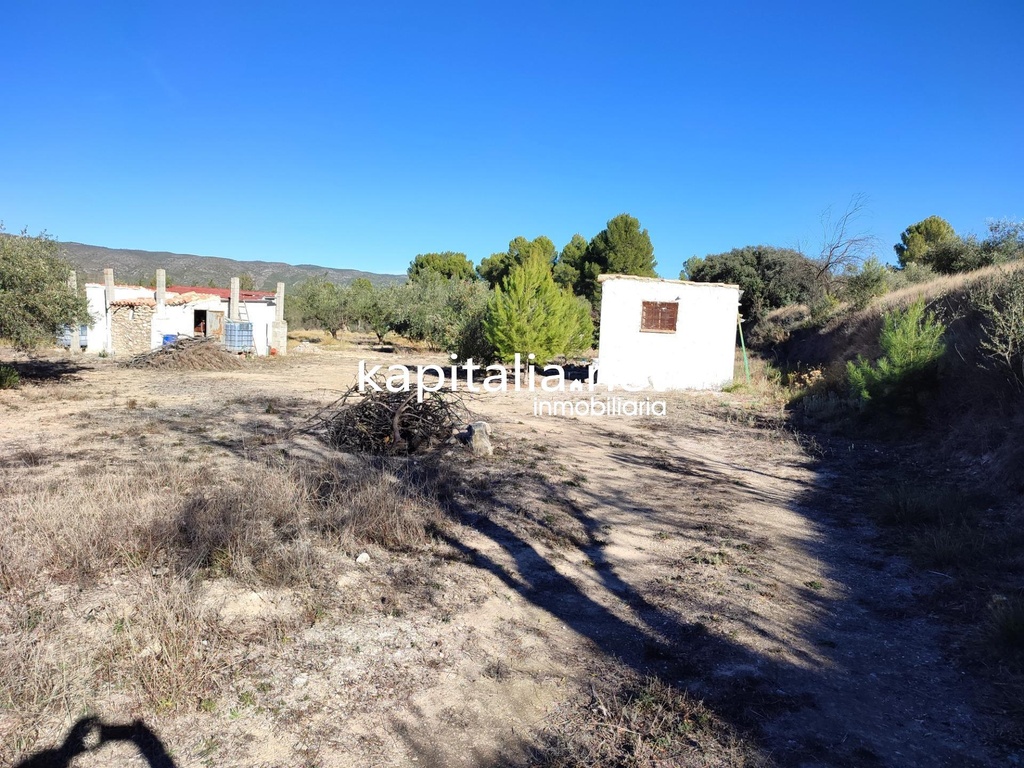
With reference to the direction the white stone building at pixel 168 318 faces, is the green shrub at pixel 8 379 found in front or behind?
in front

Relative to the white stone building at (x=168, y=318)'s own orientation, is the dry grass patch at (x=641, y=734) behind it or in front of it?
in front

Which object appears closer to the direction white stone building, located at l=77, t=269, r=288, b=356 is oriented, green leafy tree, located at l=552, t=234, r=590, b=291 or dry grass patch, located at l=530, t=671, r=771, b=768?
the dry grass patch

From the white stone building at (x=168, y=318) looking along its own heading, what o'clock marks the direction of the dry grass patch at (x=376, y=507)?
The dry grass patch is roughly at 12 o'clock from the white stone building.

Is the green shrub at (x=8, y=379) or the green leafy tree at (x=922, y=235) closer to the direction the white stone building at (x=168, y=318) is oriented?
the green shrub

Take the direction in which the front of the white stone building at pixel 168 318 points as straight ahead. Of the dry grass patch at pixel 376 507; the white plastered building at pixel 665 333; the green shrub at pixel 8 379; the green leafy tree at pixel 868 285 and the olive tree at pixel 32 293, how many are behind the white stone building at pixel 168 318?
0

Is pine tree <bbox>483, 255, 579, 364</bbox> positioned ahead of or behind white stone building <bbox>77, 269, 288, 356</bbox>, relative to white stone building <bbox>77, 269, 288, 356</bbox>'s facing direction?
ahead

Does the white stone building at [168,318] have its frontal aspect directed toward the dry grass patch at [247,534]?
yes

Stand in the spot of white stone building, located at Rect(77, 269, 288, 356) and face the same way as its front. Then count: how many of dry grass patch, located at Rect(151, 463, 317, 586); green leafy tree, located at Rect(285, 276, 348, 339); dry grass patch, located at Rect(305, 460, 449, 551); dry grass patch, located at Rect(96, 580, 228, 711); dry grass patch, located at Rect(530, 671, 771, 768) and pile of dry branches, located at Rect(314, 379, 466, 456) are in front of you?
5

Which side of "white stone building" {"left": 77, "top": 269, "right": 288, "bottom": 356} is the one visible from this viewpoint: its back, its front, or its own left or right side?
front

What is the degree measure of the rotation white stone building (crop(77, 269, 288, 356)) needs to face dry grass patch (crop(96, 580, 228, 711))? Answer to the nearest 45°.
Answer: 0° — it already faces it

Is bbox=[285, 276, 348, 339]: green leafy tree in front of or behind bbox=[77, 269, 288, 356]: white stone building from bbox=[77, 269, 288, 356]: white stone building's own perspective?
behind

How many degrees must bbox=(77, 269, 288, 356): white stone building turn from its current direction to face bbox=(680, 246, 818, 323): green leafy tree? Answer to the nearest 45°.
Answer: approximately 90° to its left

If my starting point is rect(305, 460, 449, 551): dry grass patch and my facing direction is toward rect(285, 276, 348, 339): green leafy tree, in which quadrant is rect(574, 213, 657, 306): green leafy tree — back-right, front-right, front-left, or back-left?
front-right

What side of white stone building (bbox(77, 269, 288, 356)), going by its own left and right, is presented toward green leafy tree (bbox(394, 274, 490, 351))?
left

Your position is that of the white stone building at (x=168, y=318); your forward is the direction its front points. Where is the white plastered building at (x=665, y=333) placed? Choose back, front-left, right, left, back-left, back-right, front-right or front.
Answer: front-left
